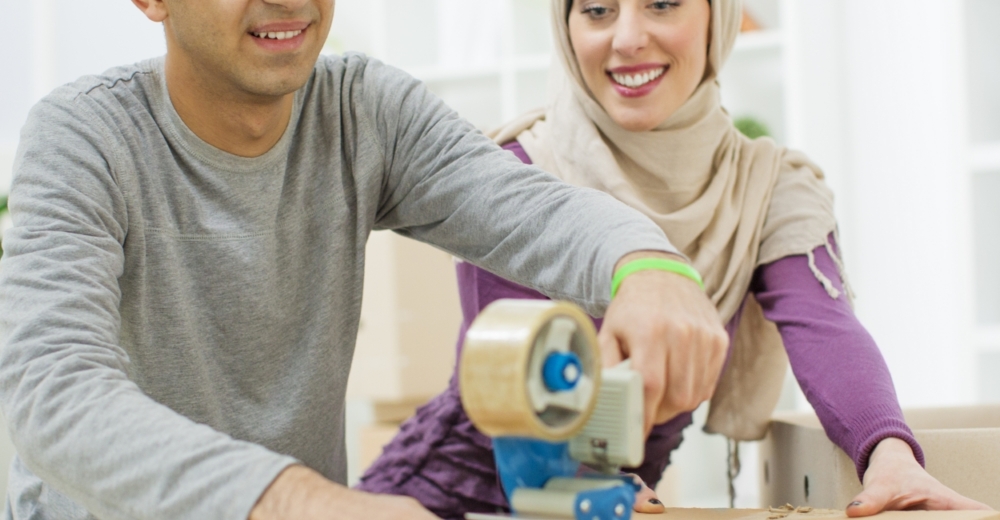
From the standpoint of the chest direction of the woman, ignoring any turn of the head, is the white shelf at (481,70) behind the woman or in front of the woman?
behind

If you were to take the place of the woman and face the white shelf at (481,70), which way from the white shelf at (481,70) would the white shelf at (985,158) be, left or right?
right

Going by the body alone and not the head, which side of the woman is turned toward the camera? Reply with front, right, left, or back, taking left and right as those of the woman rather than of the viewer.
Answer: front

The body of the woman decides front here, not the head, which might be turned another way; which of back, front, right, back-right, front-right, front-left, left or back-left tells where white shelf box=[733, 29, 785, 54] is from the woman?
back

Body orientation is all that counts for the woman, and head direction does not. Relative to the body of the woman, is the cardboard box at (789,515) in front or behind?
in front

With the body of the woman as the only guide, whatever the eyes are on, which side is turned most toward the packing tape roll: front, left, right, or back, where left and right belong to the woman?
front

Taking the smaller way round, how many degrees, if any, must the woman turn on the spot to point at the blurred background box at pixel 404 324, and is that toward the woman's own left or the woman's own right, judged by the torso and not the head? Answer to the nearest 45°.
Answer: approximately 135° to the woman's own right

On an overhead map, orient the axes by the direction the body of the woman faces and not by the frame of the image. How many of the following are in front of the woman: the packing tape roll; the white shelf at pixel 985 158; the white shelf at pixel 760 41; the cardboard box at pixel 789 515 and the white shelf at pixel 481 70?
2

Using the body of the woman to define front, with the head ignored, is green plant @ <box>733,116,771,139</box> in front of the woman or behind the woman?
behind

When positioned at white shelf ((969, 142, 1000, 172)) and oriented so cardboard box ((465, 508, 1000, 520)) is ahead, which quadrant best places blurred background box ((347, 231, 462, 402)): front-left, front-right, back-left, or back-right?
front-right

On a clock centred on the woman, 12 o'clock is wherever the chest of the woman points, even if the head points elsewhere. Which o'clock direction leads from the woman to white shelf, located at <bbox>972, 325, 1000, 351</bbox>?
The white shelf is roughly at 7 o'clock from the woman.

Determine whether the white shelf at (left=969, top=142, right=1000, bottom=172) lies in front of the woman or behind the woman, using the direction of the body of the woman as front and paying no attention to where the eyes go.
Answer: behind

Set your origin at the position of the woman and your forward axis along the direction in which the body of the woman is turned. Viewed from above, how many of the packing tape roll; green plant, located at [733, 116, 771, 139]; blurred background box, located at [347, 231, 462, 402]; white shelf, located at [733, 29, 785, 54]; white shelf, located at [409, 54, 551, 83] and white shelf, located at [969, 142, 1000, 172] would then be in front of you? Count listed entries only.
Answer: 1
